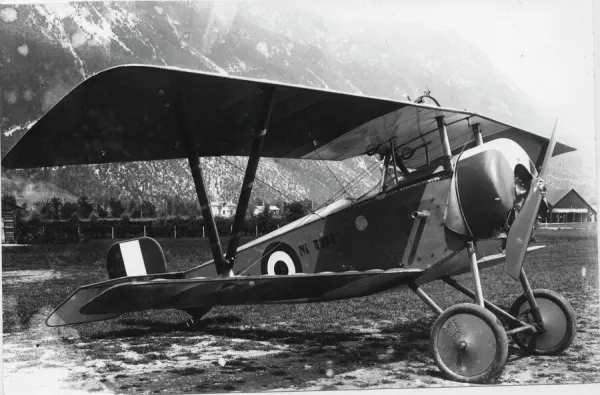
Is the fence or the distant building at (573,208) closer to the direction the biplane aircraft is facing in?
the distant building

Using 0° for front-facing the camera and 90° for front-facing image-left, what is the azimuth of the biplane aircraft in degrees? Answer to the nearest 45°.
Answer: approximately 315°

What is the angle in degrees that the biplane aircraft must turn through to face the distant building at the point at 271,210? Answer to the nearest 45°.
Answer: approximately 135° to its left
